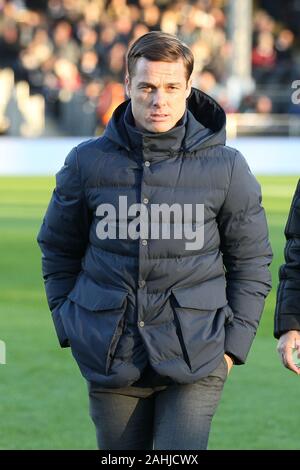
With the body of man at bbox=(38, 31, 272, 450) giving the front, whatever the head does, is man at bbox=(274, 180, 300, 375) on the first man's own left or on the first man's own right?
on the first man's own left

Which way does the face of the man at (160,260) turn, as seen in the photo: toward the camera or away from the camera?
toward the camera

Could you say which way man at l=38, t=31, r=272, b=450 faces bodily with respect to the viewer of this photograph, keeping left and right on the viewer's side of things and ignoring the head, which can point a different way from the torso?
facing the viewer
